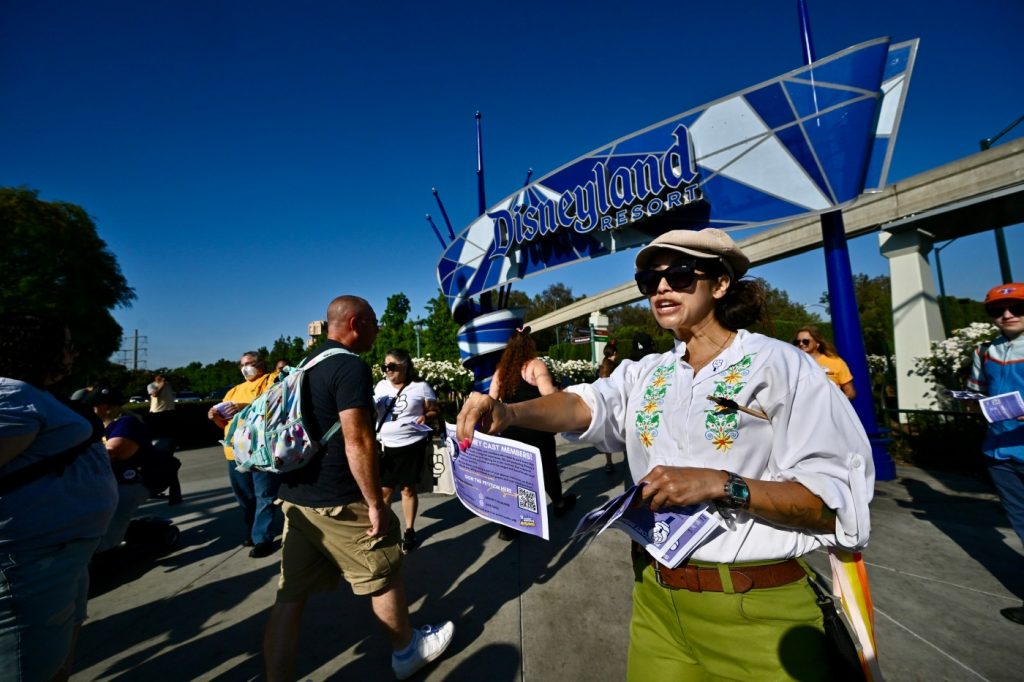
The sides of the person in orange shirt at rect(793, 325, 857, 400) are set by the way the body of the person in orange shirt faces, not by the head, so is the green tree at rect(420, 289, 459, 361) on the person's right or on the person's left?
on the person's right

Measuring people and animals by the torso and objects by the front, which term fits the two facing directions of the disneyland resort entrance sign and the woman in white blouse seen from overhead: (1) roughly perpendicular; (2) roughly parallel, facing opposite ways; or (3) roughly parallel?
roughly parallel

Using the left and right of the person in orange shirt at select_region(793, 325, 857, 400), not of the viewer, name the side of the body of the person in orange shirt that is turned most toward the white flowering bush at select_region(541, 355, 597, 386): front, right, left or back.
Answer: right

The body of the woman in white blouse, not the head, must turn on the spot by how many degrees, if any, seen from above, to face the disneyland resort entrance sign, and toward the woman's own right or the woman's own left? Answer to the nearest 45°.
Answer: approximately 135° to the woman's own right

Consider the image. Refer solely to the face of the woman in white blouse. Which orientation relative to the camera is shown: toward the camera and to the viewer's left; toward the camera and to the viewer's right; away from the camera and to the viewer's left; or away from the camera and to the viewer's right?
toward the camera and to the viewer's left

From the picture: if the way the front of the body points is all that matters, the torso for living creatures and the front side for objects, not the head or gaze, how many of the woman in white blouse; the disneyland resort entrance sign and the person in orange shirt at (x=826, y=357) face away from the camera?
0

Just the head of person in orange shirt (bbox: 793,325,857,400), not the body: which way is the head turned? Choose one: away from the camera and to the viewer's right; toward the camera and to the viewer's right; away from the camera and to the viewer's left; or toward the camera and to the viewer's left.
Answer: toward the camera and to the viewer's left

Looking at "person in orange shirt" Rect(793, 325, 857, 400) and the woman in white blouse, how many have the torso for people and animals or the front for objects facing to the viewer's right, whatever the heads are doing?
0

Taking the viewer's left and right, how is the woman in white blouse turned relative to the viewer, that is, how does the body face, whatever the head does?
facing the viewer and to the left of the viewer

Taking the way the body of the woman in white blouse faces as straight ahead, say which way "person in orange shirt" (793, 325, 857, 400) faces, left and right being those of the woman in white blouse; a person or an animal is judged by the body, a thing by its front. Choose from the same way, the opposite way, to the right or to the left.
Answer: the same way

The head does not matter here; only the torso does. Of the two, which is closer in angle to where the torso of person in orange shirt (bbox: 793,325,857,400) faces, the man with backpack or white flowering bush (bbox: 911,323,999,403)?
the man with backpack

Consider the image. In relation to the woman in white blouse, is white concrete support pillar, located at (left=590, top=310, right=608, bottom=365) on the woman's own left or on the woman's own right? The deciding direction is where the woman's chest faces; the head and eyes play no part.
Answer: on the woman's own right

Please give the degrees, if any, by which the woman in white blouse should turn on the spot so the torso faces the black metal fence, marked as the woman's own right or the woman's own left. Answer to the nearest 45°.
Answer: approximately 180°

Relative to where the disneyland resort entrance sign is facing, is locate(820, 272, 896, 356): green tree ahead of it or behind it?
behind

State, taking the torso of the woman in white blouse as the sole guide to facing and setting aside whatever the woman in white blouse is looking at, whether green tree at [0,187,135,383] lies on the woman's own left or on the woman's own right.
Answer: on the woman's own right
